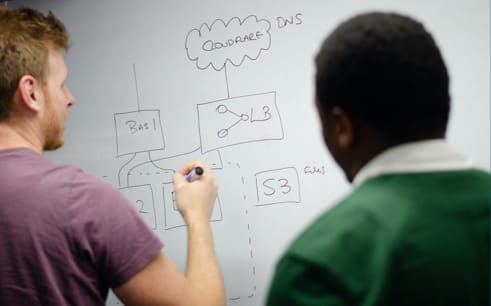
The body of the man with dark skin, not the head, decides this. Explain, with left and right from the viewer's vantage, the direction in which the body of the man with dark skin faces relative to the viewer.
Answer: facing away from the viewer and to the left of the viewer

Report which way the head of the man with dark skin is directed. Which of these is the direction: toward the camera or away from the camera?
away from the camera
